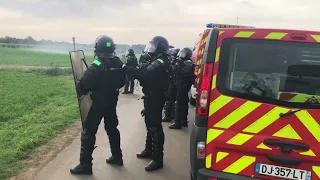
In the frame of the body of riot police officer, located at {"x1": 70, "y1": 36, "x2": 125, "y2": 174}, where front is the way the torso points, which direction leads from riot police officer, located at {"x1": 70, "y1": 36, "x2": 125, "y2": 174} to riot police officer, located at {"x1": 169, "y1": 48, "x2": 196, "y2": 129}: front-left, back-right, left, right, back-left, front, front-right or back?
right

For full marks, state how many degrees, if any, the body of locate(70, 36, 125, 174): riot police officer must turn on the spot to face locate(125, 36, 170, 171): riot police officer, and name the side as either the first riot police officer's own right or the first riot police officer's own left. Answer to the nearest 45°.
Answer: approximately 135° to the first riot police officer's own right

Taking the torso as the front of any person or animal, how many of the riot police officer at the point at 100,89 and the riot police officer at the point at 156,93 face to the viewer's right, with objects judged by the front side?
0

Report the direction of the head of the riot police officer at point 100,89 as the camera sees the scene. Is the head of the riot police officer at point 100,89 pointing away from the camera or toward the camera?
away from the camera

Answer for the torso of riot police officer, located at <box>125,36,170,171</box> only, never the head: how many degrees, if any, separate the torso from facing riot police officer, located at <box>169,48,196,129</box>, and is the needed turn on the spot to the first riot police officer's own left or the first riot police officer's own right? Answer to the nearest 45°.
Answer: approximately 90° to the first riot police officer's own right

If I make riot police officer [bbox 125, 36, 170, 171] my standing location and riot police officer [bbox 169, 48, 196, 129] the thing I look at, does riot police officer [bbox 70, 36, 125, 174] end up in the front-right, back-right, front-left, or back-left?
back-left

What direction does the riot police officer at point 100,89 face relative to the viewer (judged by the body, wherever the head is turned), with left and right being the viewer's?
facing away from the viewer and to the left of the viewer
